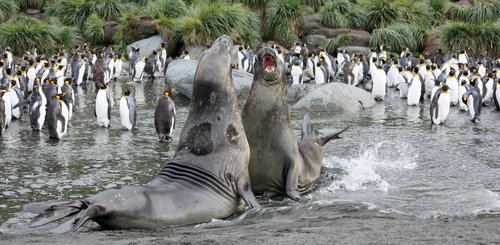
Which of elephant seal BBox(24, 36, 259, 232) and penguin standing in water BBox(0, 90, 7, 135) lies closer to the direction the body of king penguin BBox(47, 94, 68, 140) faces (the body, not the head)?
the elephant seal

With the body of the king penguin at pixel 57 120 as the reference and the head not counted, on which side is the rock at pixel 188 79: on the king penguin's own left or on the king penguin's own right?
on the king penguin's own left

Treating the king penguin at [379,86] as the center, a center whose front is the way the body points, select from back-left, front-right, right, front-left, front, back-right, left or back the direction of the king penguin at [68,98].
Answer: front-right

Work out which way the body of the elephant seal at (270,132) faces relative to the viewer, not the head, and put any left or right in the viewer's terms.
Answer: facing the viewer and to the left of the viewer

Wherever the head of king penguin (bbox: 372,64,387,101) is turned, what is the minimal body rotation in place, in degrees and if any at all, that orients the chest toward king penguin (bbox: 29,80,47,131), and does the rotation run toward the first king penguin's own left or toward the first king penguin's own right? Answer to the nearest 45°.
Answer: approximately 45° to the first king penguin's own right

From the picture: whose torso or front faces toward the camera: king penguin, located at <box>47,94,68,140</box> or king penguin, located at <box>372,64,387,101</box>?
king penguin, located at <box>372,64,387,101</box>

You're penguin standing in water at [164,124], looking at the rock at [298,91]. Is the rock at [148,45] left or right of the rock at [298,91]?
left

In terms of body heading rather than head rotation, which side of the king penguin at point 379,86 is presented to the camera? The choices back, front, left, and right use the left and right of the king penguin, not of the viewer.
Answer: front

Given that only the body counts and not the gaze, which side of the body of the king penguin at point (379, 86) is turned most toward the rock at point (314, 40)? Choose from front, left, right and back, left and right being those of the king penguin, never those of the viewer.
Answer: back

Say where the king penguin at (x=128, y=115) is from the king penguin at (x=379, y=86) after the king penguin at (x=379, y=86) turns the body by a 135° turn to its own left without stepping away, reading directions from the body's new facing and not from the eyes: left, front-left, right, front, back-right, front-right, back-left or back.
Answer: back
